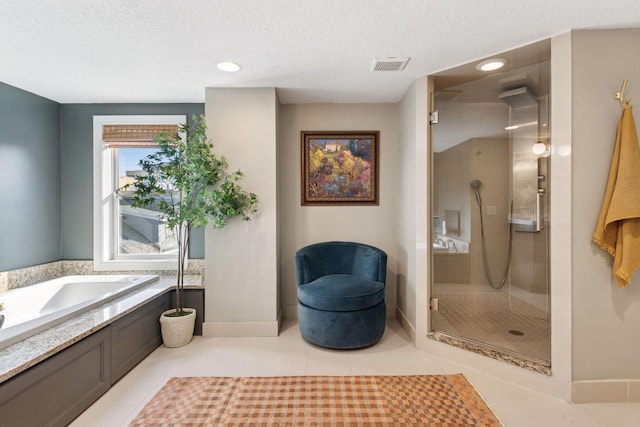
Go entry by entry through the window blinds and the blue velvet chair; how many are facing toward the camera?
2

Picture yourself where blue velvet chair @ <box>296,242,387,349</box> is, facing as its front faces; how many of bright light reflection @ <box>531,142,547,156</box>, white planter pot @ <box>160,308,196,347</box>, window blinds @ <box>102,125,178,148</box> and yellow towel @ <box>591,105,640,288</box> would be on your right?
2

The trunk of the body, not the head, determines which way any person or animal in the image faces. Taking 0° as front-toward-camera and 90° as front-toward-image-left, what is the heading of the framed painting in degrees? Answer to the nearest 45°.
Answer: approximately 0°

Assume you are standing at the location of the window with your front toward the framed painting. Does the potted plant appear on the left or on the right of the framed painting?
right

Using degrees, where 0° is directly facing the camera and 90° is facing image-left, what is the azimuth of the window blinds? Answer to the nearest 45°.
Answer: approximately 0°

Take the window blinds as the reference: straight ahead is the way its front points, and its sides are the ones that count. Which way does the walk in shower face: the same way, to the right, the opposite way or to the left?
to the right
